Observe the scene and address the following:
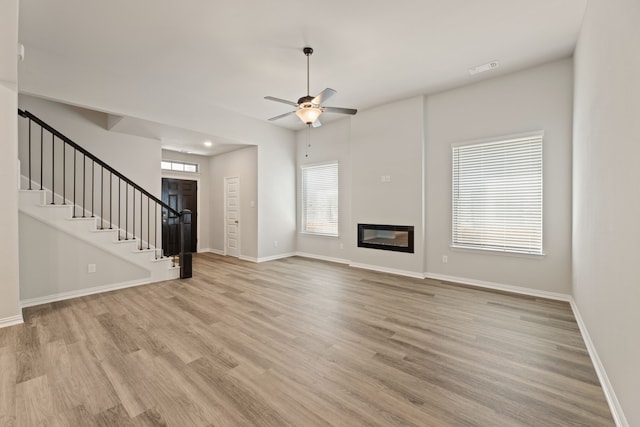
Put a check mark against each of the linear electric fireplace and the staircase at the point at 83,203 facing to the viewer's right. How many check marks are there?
1

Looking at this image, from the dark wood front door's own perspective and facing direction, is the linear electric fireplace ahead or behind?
ahead

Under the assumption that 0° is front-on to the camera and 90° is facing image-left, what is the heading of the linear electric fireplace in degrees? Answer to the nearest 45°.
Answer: approximately 45°

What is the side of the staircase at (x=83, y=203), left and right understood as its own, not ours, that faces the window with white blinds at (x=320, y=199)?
front

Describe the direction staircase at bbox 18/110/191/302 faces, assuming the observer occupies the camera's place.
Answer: facing to the right of the viewer

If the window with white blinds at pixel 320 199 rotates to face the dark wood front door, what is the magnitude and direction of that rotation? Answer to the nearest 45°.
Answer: approximately 45° to its right

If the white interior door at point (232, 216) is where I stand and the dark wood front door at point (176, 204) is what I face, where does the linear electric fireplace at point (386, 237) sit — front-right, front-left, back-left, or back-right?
back-left

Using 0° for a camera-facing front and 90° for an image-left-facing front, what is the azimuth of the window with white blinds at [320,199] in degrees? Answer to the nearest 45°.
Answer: approximately 45°

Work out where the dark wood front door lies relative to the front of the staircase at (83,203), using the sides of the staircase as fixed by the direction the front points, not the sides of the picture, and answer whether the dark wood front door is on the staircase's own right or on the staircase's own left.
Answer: on the staircase's own left

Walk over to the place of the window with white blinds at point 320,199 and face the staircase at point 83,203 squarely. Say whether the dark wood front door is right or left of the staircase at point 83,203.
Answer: right

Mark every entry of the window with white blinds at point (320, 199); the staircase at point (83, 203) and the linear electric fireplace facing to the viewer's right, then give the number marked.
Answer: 1
